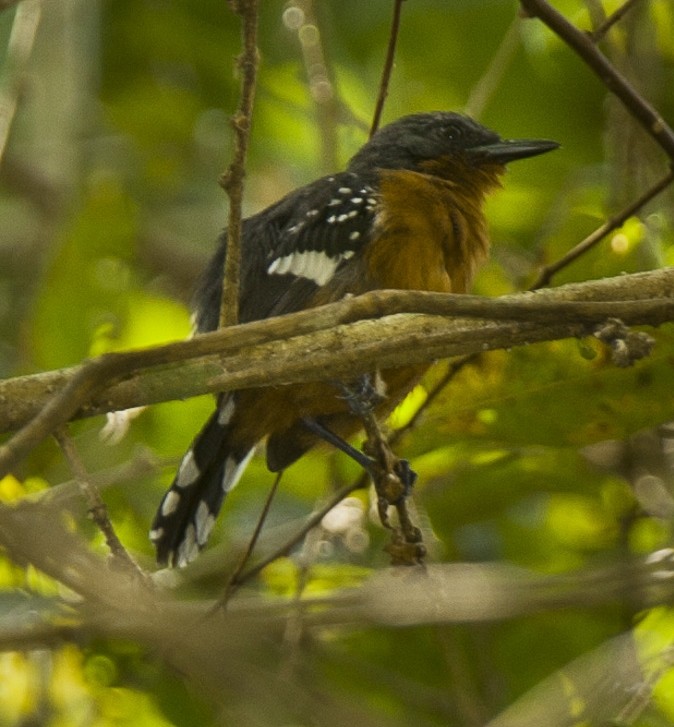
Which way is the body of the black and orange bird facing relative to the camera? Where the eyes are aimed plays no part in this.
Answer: to the viewer's right

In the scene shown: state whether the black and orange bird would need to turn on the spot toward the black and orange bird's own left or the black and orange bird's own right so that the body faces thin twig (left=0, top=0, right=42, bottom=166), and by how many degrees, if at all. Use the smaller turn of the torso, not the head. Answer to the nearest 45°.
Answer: approximately 180°

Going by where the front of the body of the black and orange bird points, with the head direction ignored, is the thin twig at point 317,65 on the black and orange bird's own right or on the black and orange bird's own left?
on the black and orange bird's own left

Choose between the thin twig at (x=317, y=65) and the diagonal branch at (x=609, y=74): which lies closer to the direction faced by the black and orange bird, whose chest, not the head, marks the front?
the diagonal branch
